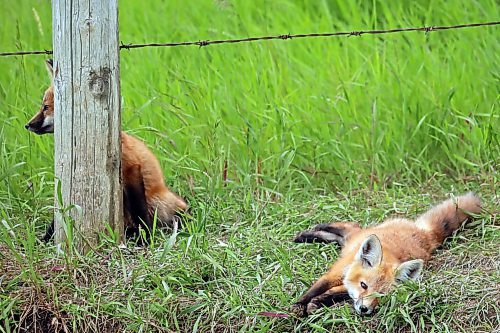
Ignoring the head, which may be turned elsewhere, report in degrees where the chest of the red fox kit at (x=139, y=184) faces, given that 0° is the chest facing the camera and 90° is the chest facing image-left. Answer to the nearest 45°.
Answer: approximately 90°

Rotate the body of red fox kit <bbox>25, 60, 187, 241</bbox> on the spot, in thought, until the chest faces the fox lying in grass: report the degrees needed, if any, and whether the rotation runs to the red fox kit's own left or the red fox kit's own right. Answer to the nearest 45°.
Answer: approximately 135° to the red fox kit's own left
